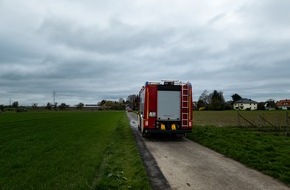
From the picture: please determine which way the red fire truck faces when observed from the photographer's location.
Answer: facing away from the viewer
